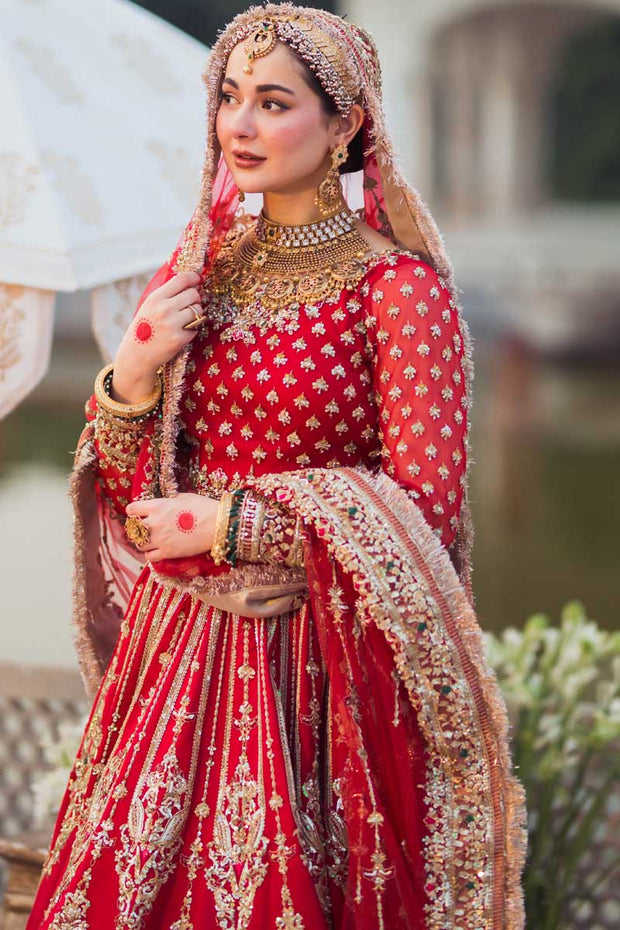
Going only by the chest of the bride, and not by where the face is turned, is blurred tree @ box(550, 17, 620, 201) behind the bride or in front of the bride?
behind

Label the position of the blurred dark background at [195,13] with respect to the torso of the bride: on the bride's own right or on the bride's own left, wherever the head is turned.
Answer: on the bride's own right

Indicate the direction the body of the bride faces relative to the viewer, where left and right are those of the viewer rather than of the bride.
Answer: facing the viewer and to the left of the viewer
